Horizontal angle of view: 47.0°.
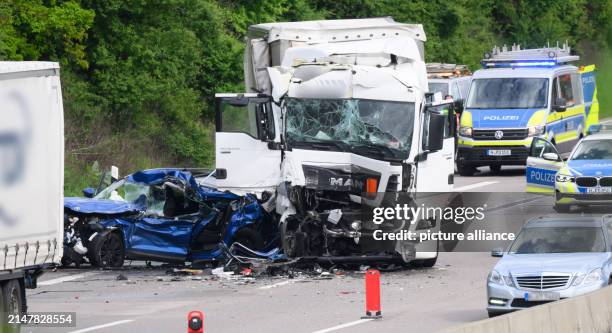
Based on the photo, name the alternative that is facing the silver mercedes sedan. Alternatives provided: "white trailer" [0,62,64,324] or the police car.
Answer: the police car

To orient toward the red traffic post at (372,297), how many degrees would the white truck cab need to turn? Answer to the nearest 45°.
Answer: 0° — it already faces it

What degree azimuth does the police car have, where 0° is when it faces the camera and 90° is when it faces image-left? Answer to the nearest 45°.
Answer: approximately 0°

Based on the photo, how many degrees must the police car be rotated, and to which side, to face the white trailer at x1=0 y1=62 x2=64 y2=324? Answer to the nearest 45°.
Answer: approximately 45° to its right

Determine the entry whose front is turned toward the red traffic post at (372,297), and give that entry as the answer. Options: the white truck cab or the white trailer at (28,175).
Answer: the white truck cab

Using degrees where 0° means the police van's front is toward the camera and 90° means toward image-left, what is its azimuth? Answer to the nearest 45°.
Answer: approximately 45°

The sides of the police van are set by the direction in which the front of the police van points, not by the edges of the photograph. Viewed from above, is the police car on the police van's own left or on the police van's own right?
on the police van's own left
